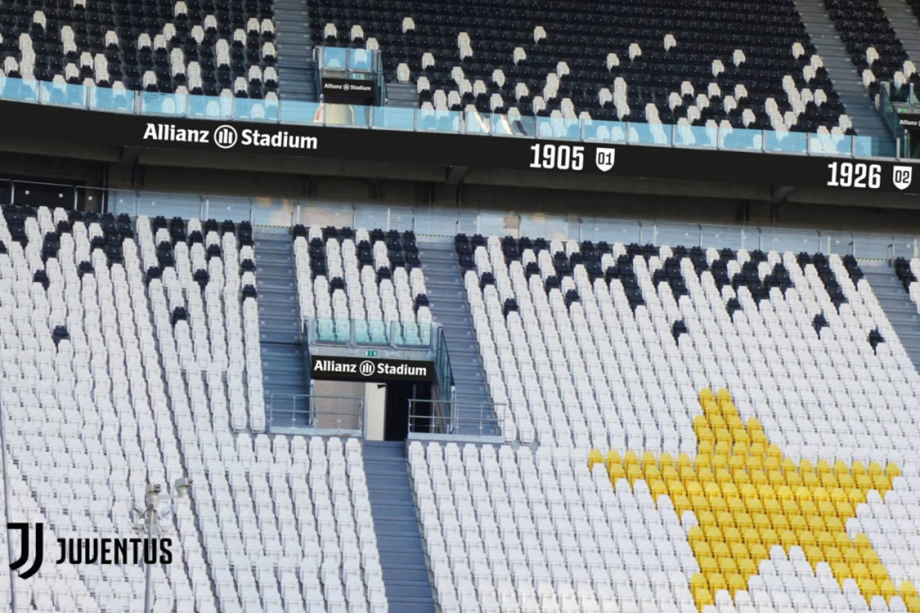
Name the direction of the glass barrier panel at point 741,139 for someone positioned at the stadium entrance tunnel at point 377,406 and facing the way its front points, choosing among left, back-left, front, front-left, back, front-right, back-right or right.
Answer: left

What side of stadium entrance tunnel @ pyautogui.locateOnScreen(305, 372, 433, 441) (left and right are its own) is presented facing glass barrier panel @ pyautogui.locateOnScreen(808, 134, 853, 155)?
left

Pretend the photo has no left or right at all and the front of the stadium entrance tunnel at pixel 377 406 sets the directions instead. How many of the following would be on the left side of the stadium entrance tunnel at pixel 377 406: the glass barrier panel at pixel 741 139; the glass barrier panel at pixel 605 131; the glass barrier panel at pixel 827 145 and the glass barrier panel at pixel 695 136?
4

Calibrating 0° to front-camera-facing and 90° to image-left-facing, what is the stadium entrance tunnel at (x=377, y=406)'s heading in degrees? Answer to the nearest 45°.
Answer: approximately 0°

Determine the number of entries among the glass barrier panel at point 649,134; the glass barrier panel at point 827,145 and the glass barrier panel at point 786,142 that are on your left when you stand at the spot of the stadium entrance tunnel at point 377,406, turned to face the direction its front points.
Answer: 3

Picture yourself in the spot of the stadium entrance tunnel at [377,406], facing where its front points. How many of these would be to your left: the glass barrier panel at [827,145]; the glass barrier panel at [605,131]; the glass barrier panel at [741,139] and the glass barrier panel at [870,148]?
4

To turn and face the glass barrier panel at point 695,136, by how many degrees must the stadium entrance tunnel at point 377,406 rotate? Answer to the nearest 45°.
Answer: approximately 90° to its left
